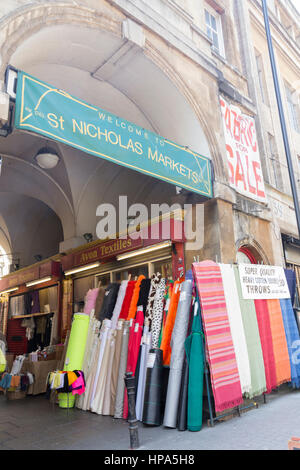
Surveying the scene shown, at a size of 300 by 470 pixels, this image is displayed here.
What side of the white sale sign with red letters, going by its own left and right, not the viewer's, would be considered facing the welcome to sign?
right

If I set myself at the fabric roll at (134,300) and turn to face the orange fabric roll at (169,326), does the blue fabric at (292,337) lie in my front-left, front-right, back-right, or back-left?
front-left

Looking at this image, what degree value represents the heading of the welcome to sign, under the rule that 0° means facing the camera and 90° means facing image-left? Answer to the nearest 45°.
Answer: approximately 315°

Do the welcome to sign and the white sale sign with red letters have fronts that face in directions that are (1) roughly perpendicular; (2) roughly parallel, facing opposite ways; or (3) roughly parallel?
roughly parallel

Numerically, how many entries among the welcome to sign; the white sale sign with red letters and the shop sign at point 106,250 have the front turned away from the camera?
0

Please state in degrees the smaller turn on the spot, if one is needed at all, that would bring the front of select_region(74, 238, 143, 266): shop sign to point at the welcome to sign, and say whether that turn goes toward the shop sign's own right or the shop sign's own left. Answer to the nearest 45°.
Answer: approximately 45° to the shop sign's own left

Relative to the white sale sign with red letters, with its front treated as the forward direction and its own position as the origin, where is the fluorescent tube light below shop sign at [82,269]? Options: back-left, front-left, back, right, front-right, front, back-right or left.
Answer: back-right

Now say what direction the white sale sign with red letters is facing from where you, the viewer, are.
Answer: facing the viewer and to the right of the viewer

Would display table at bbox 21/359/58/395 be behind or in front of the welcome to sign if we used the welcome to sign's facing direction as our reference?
behind

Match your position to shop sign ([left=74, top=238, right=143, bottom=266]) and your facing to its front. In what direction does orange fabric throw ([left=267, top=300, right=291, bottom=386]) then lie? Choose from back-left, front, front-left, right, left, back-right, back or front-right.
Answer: left

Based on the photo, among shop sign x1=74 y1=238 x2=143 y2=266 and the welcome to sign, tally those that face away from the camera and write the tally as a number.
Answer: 0

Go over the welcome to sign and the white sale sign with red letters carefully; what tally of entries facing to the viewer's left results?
0

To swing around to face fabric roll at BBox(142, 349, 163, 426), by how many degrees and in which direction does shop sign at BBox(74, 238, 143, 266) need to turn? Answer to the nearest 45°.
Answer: approximately 45° to its left

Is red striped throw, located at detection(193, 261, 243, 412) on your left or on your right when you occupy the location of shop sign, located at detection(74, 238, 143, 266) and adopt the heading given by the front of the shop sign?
on your left

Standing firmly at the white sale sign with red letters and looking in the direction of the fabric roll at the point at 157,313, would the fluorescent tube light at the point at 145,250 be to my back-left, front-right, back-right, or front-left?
front-right
